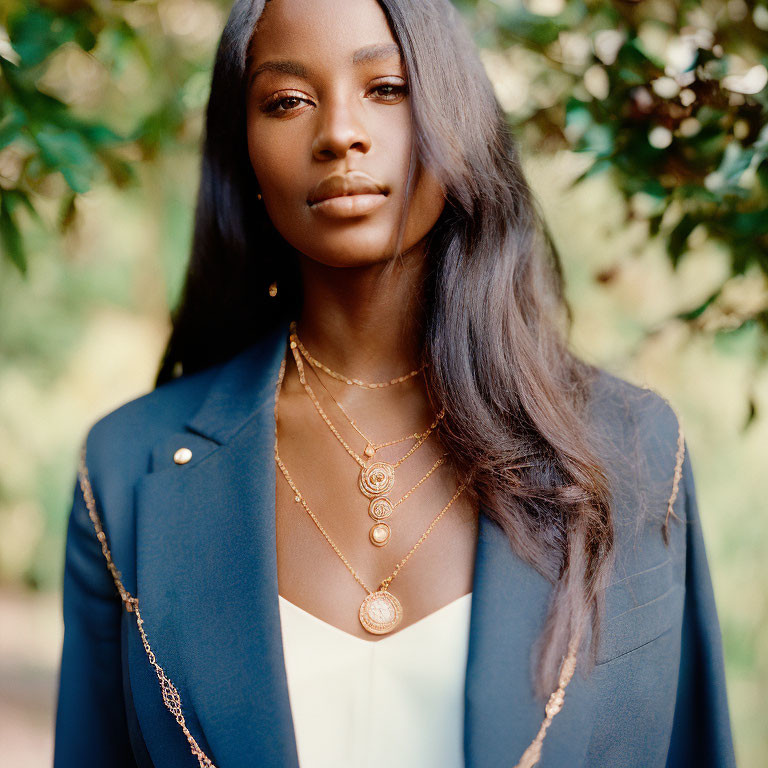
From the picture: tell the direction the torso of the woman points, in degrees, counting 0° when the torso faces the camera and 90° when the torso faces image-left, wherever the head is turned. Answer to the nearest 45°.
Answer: approximately 0°
